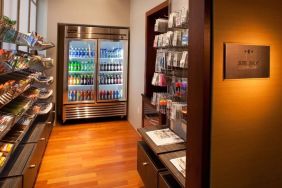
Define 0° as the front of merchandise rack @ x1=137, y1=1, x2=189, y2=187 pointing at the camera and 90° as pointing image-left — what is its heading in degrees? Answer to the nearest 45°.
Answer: approximately 45°

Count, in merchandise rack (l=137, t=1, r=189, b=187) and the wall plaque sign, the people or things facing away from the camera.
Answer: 0

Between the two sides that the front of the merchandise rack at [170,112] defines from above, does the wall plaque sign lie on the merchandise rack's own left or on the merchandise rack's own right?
on the merchandise rack's own left
